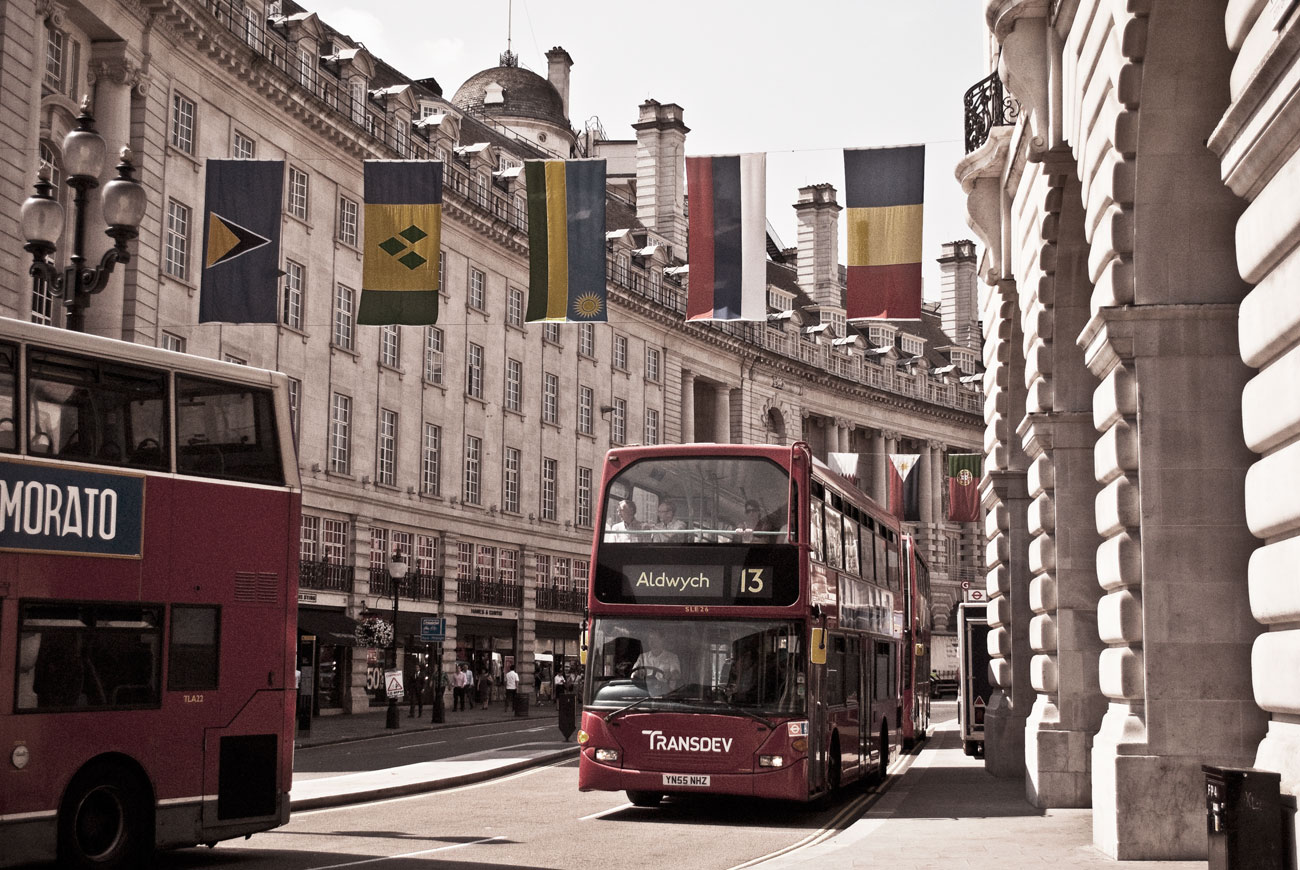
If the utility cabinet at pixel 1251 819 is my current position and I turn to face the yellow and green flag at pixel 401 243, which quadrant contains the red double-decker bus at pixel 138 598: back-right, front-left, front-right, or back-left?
front-left

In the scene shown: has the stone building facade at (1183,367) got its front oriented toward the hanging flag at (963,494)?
no

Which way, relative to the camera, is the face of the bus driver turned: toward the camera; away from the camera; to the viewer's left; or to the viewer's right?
toward the camera

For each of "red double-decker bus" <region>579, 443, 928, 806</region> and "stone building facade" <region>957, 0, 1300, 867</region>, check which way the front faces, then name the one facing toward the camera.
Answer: the red double-decker bus

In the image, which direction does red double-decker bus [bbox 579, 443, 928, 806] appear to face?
toward the camera

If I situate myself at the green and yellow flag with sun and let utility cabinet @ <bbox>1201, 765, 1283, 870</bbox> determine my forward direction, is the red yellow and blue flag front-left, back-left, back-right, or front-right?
front-left

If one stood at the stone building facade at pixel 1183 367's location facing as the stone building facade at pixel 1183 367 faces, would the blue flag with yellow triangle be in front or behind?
in front

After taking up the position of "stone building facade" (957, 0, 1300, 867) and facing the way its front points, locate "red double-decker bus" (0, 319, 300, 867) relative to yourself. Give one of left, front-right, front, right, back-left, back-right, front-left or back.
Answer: front

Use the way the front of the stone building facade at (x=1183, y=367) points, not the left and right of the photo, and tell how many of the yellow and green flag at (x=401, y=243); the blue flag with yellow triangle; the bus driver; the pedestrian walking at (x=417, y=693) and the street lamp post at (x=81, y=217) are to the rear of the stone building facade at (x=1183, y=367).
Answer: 0

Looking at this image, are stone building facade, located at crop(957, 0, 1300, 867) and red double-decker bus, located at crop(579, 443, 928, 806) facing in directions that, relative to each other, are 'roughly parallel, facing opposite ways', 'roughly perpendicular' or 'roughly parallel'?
roughly perpendicular

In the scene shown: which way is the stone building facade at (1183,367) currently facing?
to the viewer's left

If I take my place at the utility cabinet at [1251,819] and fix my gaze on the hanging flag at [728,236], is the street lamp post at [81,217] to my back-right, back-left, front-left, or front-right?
front-left

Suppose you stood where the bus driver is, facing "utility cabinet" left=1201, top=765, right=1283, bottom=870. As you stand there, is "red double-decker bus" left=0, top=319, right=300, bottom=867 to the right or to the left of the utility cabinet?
right
